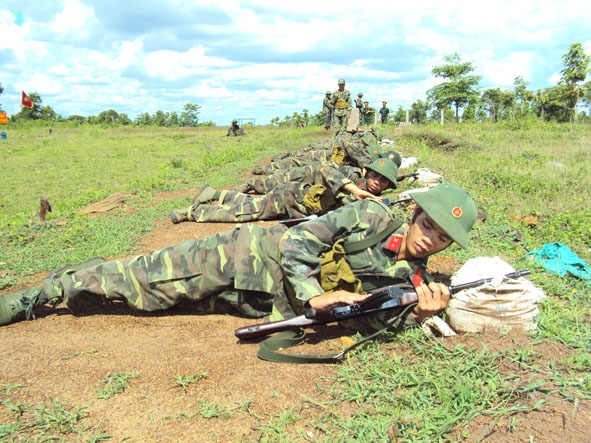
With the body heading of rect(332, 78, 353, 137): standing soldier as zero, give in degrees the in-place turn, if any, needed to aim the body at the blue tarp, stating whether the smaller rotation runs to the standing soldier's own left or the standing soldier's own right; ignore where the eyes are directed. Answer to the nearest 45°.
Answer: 0° — they already face it

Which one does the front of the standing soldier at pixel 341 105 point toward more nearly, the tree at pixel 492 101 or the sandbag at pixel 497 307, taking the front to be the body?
the sandbag

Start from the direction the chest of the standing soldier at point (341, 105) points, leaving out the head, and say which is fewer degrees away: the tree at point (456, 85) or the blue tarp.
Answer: the blue tarp

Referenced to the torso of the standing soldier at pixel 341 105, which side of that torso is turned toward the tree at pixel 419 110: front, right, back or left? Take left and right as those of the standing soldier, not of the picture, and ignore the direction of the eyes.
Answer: back

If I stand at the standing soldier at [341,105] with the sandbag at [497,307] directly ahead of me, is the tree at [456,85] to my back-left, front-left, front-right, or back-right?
back-left

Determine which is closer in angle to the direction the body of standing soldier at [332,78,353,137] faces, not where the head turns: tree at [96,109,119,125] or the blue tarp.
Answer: the blue tarp

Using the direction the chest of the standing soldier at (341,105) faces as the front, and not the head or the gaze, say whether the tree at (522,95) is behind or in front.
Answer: behind

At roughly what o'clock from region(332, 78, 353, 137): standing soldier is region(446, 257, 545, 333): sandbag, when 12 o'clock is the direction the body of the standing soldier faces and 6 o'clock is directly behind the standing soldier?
The sandbag is roughly at 12 o'clock from the standing soldier.

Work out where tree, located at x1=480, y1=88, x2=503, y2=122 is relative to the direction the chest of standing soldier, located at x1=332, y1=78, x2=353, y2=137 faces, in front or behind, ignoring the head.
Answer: behind

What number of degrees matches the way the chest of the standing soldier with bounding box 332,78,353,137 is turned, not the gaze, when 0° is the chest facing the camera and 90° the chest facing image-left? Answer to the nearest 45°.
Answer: approximately 0°

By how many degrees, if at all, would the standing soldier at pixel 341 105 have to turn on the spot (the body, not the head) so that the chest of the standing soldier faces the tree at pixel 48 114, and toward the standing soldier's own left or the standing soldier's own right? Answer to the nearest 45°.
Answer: approximately 135° to the standing soldier's own right
